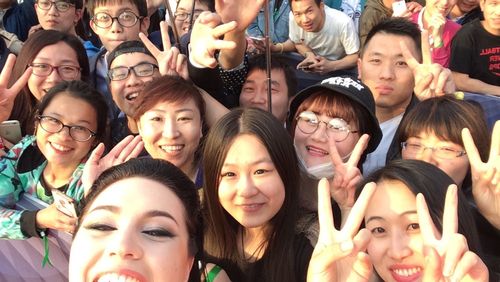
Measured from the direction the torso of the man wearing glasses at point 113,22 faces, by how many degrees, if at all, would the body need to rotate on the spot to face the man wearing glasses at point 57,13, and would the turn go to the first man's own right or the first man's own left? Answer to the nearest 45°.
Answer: approximately 135° to the first man's own right

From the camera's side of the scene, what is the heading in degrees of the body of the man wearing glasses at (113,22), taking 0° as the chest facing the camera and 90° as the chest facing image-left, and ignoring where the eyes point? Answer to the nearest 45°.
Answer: approximately 0°

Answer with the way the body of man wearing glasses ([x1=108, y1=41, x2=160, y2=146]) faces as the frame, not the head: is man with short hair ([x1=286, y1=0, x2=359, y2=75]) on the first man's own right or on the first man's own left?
on the first man's own left

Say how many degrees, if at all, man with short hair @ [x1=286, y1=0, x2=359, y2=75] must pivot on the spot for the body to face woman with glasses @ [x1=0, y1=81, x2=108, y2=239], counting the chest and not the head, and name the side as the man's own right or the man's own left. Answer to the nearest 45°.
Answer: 0° — they already face them

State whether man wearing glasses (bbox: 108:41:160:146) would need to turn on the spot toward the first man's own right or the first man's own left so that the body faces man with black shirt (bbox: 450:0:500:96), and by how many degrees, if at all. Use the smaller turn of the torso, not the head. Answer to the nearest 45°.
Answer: approximately 90° to the first man's own left

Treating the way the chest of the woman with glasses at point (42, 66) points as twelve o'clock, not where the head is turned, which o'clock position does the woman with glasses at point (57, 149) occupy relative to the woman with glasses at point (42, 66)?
the woman with glasses at point (57, 149) is roughly at 12 o'clock from the woman with glasses at point (42, 66).
